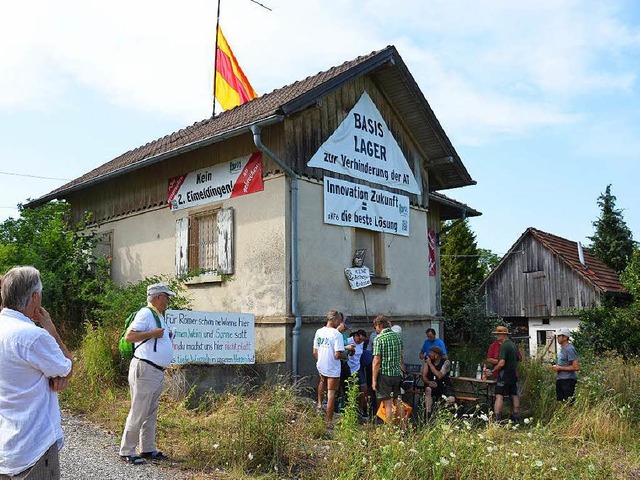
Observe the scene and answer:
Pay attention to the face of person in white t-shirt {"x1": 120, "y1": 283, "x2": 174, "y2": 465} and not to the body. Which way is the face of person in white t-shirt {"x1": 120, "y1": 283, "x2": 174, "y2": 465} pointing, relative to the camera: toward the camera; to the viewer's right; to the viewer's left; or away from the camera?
to the viewer's right

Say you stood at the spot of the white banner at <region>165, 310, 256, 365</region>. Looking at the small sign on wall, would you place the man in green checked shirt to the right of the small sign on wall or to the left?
right

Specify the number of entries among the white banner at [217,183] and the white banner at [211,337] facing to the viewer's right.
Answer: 0

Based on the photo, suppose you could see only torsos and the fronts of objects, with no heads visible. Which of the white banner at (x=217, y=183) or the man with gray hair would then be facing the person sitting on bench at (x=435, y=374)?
the man with gray hair

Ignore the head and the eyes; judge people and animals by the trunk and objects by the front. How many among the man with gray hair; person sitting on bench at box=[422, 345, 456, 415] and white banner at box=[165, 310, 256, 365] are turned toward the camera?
2

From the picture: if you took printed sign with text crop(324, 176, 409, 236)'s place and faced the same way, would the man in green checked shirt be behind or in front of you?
in front

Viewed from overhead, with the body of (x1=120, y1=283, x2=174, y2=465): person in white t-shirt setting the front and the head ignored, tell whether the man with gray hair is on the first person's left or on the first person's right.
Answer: on the first person's right

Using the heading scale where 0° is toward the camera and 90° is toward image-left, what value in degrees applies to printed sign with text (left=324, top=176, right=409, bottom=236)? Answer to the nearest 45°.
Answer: approximately 315°

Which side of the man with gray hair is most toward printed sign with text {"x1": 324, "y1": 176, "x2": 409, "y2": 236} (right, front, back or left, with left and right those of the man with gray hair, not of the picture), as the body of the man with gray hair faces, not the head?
front

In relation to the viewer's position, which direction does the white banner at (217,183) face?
facing the viewer and to the left of the viewer

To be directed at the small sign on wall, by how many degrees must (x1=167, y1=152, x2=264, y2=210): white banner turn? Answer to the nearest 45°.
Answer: approximately 135° to its left

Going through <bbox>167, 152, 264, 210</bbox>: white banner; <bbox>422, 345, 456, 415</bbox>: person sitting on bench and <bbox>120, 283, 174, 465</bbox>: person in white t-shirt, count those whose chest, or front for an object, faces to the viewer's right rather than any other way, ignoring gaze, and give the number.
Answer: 1

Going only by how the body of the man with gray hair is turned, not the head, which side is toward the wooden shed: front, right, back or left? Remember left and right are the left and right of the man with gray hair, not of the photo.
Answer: front

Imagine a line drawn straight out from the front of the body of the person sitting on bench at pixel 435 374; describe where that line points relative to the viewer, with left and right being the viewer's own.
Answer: facing the viewer

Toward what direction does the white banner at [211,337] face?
toward the camera

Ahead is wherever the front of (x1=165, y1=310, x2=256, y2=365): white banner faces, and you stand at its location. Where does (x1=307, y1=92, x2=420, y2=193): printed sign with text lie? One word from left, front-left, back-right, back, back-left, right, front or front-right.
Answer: back-left

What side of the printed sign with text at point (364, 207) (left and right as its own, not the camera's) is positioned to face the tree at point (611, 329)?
left
